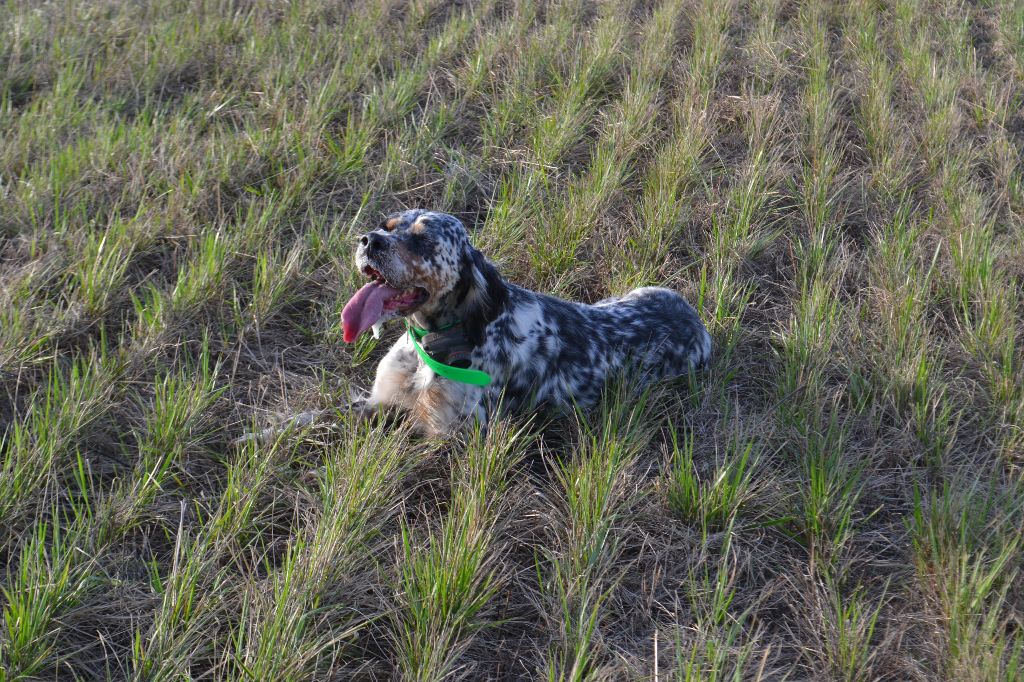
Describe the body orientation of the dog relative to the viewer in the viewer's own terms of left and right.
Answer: facing the viewer and to the left of the viewer
